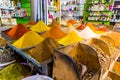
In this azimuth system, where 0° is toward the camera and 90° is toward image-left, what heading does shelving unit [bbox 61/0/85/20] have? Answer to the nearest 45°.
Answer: approximately 0°

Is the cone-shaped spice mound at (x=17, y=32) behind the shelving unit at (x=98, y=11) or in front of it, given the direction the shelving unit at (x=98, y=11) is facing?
in front

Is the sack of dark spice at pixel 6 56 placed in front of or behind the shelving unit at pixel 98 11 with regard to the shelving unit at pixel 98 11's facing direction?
in front

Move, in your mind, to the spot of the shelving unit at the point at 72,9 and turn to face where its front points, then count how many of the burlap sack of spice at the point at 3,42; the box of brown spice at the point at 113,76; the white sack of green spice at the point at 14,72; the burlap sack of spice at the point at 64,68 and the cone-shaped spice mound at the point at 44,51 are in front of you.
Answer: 5

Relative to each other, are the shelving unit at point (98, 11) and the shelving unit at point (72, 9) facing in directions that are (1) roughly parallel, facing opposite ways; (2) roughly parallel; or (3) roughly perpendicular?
roughly parallel

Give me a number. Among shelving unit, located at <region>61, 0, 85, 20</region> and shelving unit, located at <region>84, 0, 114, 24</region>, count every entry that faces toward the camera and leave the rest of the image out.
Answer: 2

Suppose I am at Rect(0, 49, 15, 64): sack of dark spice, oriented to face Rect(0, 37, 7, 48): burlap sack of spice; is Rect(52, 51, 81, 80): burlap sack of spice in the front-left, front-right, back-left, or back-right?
back-right

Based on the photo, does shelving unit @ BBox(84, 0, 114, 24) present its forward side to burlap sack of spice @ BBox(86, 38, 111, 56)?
yes

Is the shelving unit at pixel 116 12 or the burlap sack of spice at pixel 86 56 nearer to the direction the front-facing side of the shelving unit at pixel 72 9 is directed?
the burlap sack of spice

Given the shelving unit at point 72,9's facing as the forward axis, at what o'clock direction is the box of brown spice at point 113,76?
The box of brown spice is roughly at 12 o'clock from the shelving unit.

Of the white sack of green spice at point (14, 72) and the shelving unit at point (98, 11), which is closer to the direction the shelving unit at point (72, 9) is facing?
the white sack of green spice

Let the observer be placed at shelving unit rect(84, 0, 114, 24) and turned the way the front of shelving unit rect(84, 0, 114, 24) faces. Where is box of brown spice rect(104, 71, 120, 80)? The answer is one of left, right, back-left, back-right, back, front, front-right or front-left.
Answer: front

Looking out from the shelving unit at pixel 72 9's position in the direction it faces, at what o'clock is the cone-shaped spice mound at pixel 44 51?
The cone-shaped spice mound is roughly at 12 o'clock from the shelving unit.

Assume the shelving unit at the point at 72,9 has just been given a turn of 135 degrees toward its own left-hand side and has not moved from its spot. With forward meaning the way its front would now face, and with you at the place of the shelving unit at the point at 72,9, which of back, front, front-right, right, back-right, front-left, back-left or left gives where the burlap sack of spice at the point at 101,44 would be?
back-right
